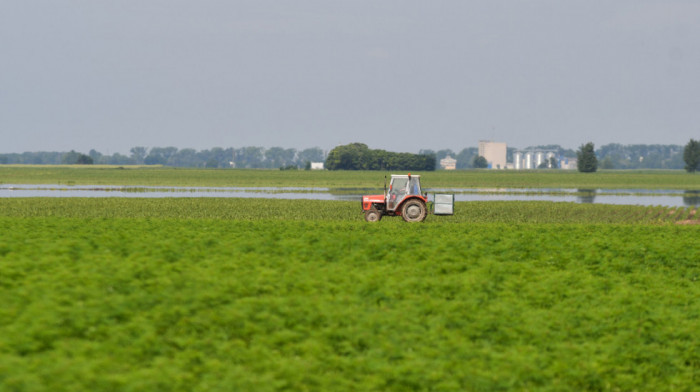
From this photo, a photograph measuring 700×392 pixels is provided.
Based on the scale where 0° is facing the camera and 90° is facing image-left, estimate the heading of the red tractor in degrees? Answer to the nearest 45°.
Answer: approximately 90°
